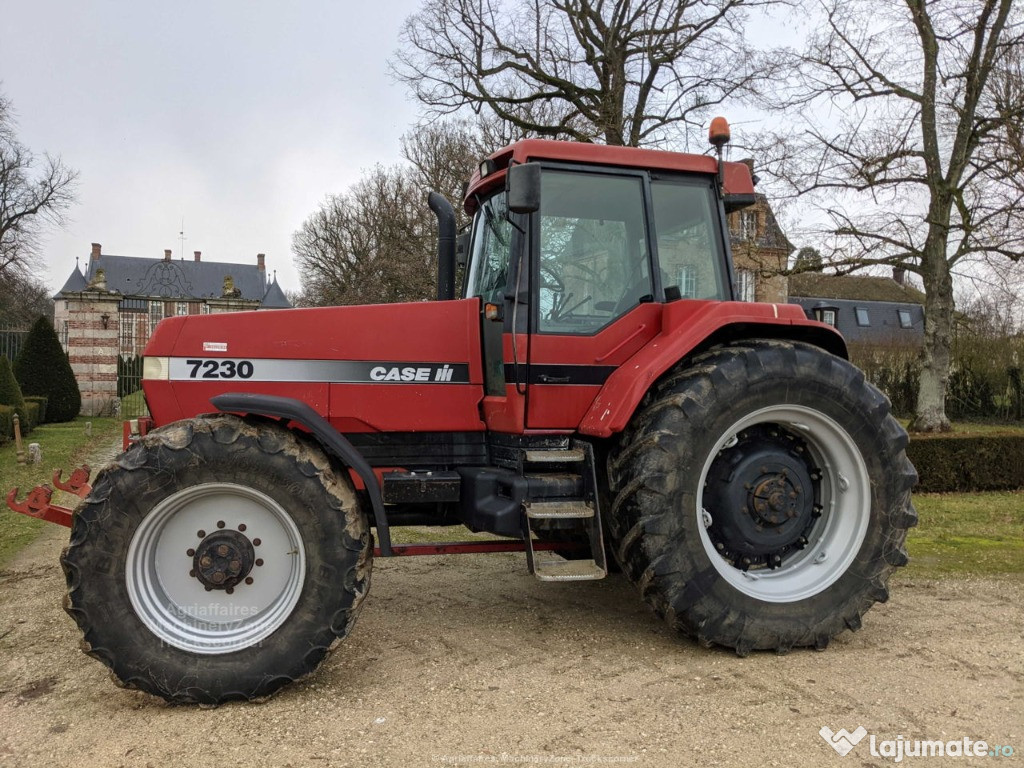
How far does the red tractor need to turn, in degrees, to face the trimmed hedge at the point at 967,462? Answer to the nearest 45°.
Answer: approximately 135° to its right

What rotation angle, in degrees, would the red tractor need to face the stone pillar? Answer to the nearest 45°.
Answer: approximately 45° to its right

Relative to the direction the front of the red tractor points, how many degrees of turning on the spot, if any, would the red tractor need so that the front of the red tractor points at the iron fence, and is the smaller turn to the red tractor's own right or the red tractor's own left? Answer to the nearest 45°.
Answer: approximately 45° to the red tractor's own right

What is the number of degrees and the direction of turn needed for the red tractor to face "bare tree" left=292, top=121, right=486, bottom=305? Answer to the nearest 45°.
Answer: approximately 90° to its right

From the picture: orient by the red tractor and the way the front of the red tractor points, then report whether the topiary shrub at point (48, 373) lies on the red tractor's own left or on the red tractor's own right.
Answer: on the red tractor's own right

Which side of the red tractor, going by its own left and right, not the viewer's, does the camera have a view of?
left

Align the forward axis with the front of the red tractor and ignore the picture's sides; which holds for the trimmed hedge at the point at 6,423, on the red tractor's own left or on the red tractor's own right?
on the red tractor's own right
